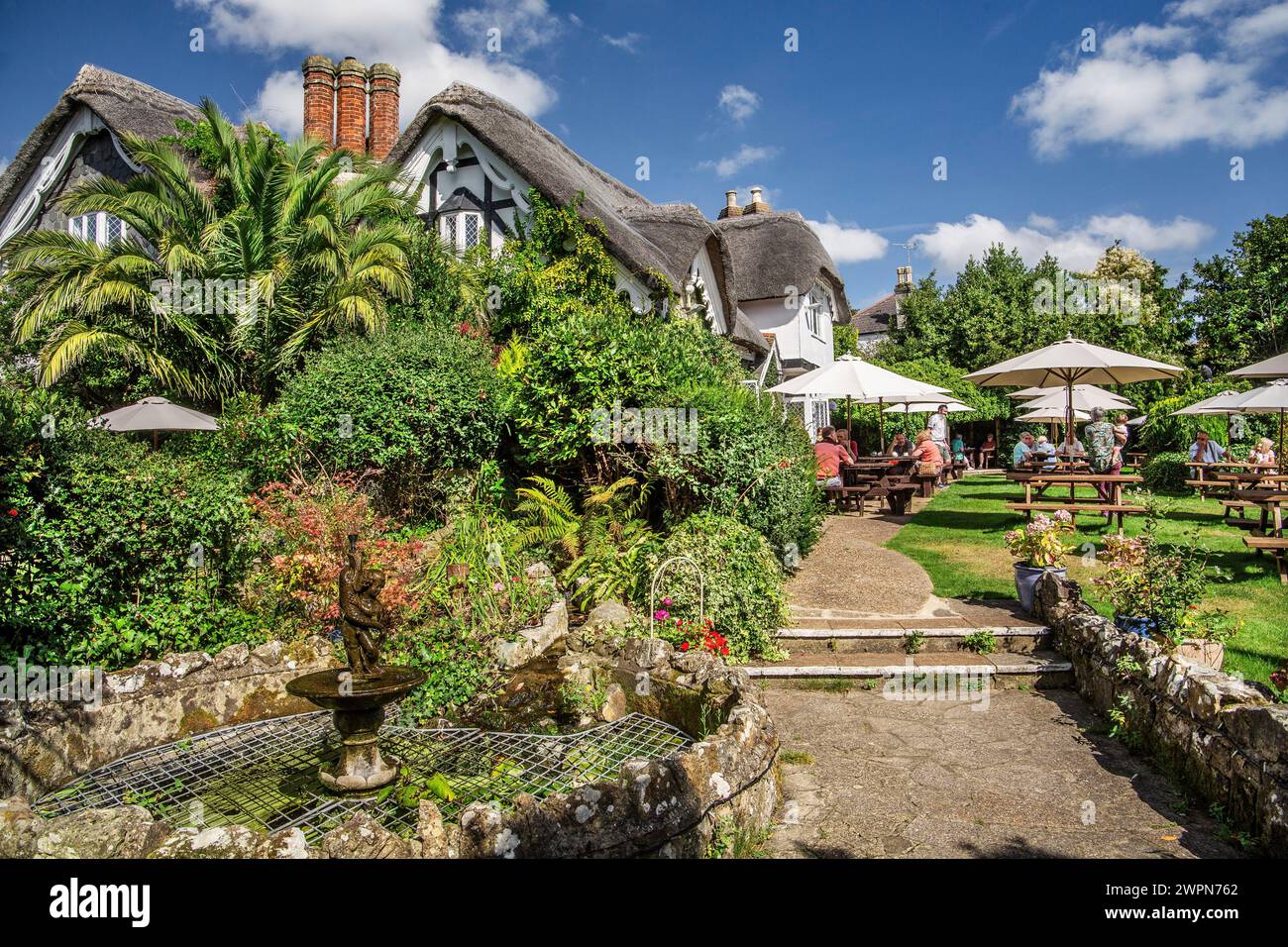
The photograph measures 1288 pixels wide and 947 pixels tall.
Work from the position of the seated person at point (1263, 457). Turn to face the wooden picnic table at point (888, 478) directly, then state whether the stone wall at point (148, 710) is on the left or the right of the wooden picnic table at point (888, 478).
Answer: left

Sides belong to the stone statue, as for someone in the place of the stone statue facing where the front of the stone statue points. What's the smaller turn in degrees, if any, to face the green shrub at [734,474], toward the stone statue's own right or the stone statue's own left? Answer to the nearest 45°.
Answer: approximately 90° to the stone statue's own left

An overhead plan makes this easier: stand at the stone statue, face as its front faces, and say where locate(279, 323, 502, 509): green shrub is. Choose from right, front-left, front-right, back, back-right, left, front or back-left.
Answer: back-left

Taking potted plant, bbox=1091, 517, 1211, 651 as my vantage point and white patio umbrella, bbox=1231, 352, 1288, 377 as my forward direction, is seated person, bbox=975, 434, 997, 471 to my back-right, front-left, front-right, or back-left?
front-left

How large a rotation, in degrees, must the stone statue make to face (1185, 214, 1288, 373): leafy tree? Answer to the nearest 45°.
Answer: approximately 90° to its left

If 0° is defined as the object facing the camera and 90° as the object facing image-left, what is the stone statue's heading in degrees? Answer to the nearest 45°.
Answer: approximately 315°
